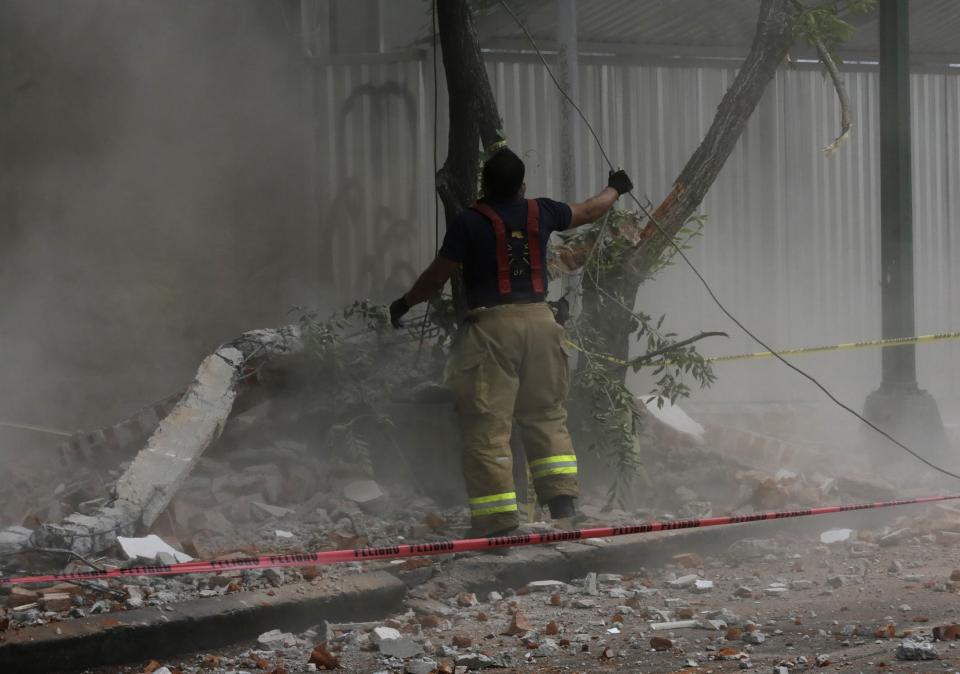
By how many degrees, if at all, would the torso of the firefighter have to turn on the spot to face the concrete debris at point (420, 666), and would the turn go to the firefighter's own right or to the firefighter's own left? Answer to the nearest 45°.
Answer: approximately 180°

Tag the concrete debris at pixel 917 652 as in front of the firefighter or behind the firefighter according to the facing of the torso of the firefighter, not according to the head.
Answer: behind

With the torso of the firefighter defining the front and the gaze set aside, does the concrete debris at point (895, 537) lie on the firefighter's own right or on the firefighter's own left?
on the firefighter's own right

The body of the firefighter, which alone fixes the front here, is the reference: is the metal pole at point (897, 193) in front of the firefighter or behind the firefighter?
in front

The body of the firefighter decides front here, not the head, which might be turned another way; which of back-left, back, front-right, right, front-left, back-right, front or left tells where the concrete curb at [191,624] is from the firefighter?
back-left

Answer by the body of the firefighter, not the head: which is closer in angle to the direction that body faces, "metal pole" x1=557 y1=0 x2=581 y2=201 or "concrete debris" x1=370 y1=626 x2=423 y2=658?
the metal pole

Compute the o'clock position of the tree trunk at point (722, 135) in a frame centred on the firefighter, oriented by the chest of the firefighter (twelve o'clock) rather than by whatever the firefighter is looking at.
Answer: The tree trunk is roughly at 1 o'clock from the firefighter.

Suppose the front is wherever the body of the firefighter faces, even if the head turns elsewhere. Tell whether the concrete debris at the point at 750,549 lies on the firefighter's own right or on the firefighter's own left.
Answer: on the firefighter's own right

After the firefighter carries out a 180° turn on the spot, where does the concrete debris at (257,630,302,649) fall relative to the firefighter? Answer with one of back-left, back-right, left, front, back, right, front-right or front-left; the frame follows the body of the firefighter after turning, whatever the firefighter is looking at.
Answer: front-right

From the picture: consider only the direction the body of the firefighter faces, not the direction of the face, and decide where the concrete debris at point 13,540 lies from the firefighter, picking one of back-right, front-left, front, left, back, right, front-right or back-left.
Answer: left

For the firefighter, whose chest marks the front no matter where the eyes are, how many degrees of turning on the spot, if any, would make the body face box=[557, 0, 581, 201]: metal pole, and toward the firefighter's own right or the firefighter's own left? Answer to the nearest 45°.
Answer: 0° — they already face it

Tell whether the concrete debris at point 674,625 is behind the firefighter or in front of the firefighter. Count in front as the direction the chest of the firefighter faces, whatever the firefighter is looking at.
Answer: behind

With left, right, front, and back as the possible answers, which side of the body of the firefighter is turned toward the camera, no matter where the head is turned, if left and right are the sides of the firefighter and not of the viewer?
back
